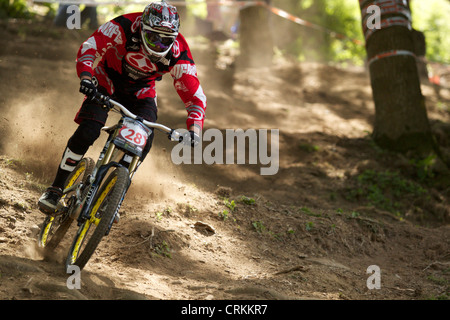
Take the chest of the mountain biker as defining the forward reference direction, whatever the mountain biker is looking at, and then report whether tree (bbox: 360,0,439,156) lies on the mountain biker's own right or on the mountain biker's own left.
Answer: on the mountain biker's own left

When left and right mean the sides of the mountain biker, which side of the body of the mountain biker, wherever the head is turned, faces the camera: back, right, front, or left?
front

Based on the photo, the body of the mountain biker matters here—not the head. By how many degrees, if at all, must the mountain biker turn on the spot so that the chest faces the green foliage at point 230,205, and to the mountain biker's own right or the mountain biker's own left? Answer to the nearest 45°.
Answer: approximately 135° to the mountain biker's own left
